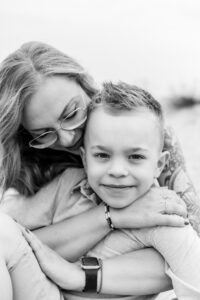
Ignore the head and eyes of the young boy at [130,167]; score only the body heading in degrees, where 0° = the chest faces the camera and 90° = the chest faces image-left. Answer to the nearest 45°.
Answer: approximately 0°

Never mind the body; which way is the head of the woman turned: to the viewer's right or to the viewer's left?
to the viewer's right
